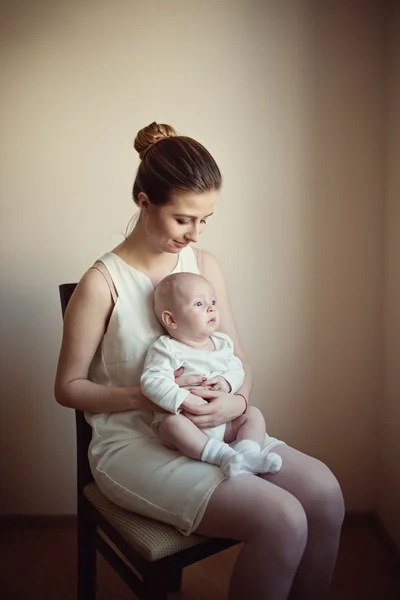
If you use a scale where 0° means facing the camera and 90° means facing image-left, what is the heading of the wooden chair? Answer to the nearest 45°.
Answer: approximately 315°

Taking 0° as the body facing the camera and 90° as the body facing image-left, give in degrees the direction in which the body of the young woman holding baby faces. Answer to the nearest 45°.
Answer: approximately 315°
